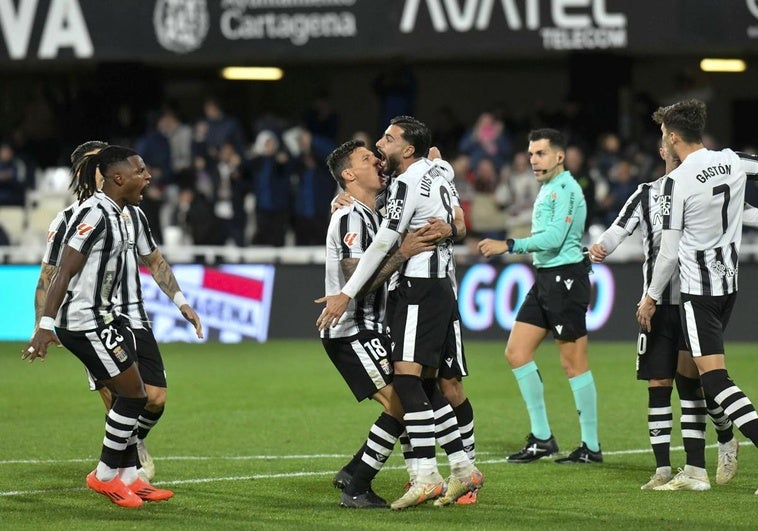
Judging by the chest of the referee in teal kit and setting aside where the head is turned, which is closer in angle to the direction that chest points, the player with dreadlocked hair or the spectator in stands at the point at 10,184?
the player with dreadlocked hair

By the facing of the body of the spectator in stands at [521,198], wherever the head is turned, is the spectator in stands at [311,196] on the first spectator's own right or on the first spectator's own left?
on the first spectator's own right

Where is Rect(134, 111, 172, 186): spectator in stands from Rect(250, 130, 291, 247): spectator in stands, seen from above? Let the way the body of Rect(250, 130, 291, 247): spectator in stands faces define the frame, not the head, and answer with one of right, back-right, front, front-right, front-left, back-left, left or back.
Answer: back-right

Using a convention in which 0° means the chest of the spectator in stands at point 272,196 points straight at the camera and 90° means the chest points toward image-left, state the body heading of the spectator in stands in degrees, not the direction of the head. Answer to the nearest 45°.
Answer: approximately 0°

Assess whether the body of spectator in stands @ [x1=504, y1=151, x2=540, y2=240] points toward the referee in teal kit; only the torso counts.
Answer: yes

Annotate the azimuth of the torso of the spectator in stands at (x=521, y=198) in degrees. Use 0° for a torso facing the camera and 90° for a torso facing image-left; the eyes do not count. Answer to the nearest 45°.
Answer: approximately 0°

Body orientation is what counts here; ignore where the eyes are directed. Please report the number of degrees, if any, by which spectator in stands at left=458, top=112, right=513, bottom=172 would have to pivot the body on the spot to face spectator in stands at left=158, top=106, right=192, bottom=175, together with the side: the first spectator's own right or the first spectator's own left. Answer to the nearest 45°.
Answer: approximately 90° to the first spectator's own right
